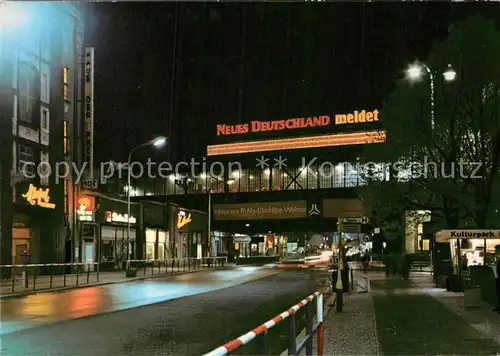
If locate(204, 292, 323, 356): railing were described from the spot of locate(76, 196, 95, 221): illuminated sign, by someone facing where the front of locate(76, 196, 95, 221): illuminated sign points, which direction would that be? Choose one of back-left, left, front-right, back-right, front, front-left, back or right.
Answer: front

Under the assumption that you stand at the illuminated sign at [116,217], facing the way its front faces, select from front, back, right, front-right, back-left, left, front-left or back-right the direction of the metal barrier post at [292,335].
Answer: front-right

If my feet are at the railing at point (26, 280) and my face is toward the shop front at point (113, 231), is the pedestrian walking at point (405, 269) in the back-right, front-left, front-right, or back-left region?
front-right

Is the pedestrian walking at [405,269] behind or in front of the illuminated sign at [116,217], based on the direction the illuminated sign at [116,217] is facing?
in front

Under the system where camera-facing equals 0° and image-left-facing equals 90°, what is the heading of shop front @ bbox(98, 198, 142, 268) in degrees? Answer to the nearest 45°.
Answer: approximately 315°

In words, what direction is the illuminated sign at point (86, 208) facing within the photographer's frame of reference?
facing the viewer

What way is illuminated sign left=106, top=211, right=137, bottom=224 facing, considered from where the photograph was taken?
facing the viewer and to the right of the viewer

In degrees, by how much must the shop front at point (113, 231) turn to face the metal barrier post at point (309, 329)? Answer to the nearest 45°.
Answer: approximately 45° to its right
